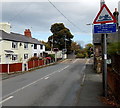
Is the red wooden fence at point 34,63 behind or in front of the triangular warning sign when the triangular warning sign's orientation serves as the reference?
behind

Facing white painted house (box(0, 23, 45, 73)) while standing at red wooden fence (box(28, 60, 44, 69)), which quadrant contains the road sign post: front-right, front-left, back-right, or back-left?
back-left

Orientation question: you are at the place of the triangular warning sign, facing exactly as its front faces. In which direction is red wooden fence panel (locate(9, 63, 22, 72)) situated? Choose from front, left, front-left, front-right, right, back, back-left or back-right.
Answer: back-right

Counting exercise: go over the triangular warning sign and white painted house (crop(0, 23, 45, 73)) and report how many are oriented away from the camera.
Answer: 0

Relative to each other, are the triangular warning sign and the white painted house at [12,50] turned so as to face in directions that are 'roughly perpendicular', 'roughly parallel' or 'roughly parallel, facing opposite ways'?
roughly perpendicular

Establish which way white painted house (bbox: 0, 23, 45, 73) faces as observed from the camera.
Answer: facing the viewer and to the right of the viewer

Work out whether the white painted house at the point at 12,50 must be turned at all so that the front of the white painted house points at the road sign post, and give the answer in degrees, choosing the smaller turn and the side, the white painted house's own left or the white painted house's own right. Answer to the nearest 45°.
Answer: approximately 45° to the white painted house's own right

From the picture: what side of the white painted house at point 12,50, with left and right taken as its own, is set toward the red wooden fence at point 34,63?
front

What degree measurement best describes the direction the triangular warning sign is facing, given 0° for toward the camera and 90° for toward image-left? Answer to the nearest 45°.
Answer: approximately 0°

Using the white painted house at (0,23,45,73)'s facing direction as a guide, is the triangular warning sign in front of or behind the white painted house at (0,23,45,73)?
in front

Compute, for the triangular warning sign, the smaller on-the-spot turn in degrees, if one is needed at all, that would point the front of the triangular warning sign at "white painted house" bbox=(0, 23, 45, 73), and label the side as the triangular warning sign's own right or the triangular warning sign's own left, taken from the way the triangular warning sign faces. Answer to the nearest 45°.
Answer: approximately 135° to the triangular warning sign's own right
